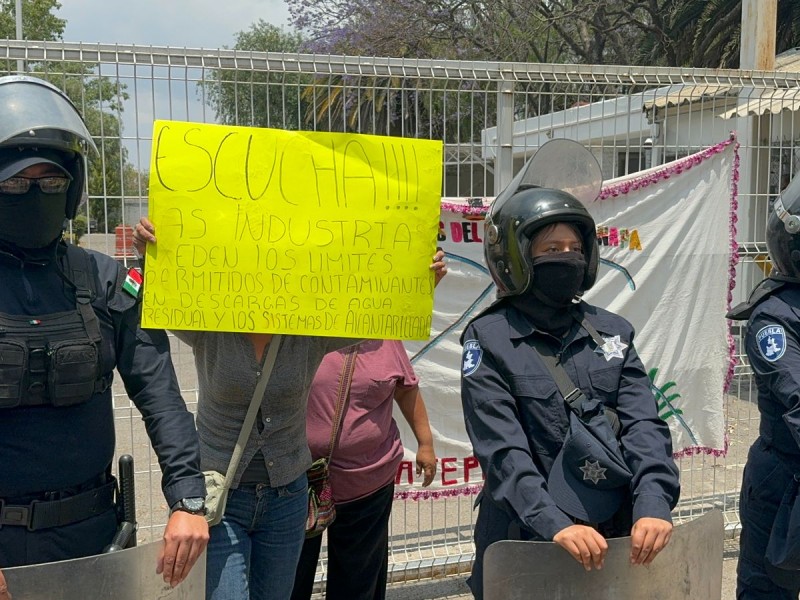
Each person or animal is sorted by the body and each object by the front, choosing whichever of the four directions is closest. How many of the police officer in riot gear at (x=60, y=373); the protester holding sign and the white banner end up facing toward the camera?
3

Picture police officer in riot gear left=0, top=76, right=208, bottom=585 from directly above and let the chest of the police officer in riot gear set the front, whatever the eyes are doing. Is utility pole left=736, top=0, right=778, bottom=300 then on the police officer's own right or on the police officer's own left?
on the police officer's own left

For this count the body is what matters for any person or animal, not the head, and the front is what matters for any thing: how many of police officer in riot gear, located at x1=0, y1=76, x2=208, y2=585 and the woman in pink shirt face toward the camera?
2

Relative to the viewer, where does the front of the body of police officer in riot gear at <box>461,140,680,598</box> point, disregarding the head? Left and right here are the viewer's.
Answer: facing the viewer and to the right of the viewer

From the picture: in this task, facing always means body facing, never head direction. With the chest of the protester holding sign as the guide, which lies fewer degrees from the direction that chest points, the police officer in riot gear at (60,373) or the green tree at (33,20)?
the police officer in riot gear

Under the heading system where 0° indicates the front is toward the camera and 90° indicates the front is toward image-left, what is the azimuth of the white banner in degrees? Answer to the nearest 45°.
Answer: approximately 0°

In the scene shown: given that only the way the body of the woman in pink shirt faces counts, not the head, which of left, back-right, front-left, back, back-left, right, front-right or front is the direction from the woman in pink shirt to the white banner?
back-left

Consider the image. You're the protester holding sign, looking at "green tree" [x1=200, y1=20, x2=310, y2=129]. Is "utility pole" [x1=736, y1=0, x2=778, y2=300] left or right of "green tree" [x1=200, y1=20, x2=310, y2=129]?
right

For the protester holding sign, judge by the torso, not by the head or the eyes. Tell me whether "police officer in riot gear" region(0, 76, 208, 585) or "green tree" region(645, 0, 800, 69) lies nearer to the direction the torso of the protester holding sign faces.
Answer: the police officer in riot gear

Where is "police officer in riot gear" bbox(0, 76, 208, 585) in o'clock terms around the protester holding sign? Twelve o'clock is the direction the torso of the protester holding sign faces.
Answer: The police officer in riot gear is roughly at 2 o'clock from the protester holding sign.

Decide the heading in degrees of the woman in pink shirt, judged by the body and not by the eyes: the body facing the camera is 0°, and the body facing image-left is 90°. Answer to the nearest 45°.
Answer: approximately 0°
